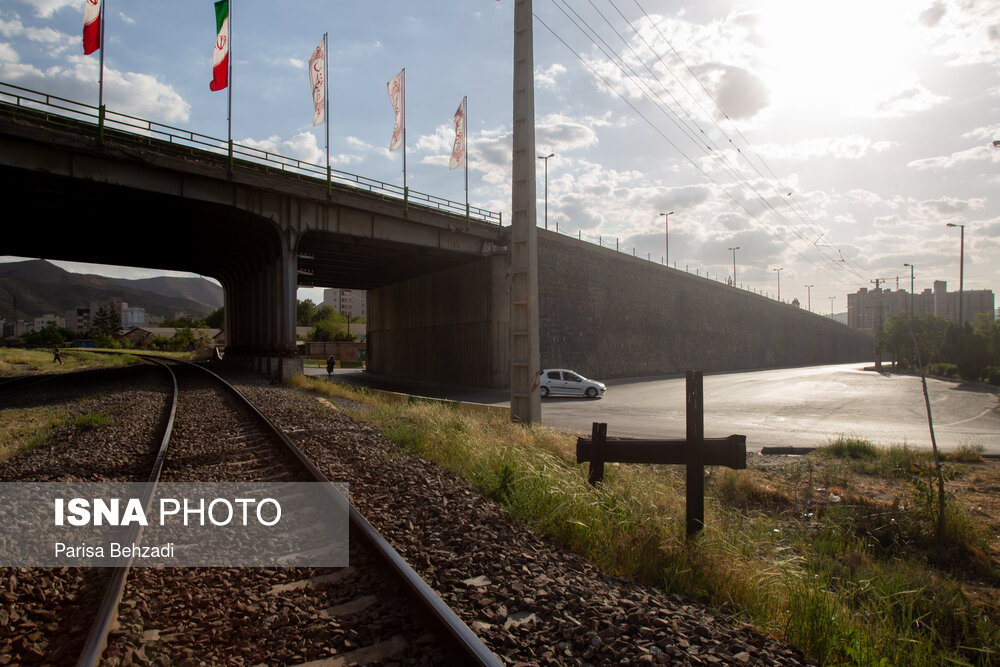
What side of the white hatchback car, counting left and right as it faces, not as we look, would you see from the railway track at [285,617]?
right

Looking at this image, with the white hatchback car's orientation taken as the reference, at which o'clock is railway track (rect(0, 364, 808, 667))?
The railway track is roughly at 3 o'clock from the white hatchback car.

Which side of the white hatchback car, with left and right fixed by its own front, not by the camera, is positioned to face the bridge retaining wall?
left

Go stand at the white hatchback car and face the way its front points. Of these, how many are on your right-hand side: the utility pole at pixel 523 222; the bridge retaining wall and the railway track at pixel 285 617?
2

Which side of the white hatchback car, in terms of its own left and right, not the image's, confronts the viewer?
right

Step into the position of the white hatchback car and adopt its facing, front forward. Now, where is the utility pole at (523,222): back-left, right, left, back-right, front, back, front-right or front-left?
right

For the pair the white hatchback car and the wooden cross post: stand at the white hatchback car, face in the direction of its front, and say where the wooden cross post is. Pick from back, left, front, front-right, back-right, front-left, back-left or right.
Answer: right

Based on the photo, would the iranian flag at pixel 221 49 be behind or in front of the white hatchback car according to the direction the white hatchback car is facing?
behind
